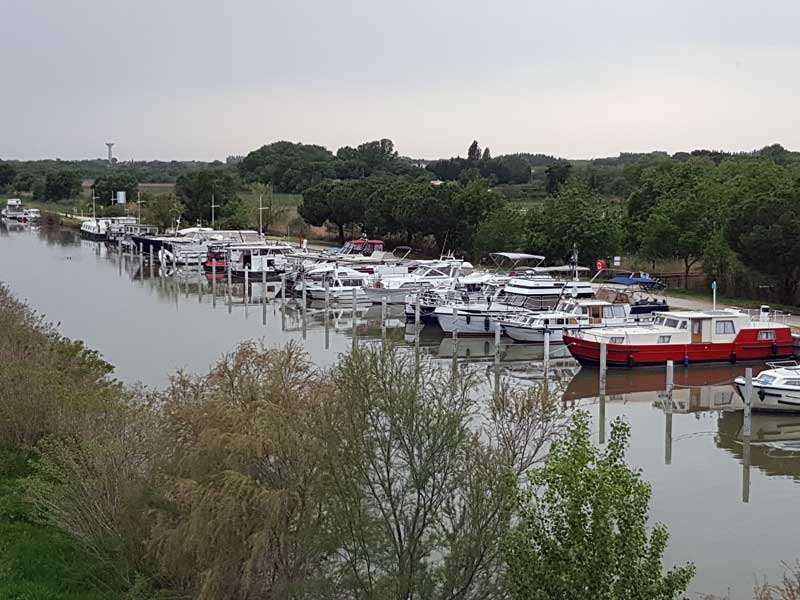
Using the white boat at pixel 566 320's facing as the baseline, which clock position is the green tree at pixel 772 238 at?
The green tree is roughly at 6 o'clock from the white boat.

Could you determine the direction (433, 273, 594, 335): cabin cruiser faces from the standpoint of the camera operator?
facing the viewer and to the left of the viewer

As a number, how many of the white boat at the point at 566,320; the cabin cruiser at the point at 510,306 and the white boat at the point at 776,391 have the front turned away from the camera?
0

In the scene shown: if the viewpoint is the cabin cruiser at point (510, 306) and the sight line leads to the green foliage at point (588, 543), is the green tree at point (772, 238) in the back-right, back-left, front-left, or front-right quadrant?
back-left

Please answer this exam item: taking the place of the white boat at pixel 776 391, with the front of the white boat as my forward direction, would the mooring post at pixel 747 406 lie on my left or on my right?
on my left

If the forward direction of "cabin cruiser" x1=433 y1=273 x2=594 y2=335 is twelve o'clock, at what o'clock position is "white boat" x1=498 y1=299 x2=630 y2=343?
The white boat is roughly at 9 o'clock from the cabin cruiser.

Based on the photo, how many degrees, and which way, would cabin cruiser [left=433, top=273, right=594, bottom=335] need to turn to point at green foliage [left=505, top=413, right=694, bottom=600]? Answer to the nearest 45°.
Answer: approximately 45° to its left

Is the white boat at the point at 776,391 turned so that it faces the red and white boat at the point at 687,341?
no

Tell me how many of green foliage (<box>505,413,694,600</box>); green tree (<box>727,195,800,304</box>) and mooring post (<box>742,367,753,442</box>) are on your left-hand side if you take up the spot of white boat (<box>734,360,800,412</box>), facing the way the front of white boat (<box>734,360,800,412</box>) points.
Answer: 2

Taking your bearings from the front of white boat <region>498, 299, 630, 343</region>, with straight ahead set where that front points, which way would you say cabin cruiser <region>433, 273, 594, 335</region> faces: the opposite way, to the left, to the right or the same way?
the same way

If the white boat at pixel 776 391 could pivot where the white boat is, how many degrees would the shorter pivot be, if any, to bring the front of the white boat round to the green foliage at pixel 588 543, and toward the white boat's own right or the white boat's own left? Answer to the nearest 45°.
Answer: approximately 90° to the white boat's own left

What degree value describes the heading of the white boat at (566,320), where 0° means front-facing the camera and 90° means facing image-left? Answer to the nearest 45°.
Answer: approximately 45°

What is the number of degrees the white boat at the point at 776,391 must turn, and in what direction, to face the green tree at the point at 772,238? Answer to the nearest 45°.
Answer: approximately 90° to its right

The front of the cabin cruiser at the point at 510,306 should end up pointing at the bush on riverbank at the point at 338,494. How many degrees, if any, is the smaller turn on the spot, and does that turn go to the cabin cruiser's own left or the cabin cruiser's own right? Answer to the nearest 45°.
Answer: approximately 45° to the cabin cruiser's own left

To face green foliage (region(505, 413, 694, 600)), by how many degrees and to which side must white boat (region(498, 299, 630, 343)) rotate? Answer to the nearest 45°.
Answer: approximately 45° to its left

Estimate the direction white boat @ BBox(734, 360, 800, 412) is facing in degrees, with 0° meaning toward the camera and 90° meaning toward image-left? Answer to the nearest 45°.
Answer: approximately 90°

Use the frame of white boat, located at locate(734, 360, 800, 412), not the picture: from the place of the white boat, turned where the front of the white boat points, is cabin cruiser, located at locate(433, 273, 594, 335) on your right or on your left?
on your right

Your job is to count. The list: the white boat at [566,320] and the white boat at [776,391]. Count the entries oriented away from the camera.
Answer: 0

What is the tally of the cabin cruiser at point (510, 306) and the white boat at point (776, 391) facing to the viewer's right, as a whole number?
0
